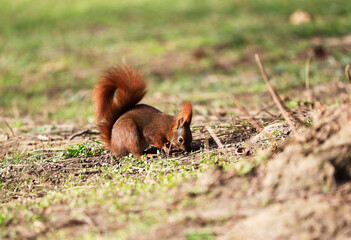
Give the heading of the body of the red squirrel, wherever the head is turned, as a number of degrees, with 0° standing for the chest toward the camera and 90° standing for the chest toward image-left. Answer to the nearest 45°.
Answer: approximately 270°

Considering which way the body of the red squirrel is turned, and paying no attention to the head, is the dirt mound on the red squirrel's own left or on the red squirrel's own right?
on the red squirrel's own right
